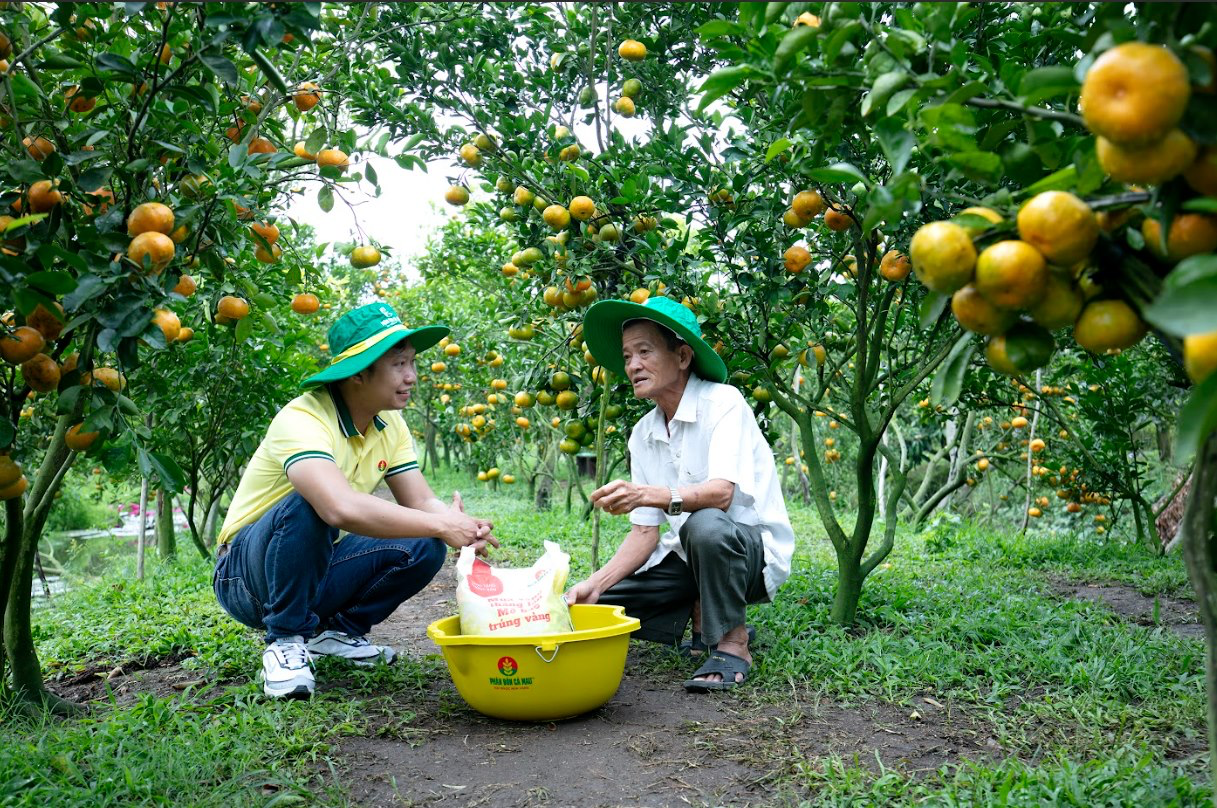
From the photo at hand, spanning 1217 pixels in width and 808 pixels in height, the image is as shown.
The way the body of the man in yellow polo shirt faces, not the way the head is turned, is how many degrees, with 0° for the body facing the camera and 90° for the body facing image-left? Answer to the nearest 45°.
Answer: approximately 315°

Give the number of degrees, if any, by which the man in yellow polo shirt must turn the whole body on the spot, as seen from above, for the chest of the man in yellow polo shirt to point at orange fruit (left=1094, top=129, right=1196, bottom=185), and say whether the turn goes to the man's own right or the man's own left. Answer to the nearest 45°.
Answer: approximately 45° to the man's own right

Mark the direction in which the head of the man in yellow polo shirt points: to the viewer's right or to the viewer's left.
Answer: to the viewer's right

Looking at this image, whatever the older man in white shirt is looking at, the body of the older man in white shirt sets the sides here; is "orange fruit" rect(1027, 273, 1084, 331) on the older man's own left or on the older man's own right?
on the older man's own left

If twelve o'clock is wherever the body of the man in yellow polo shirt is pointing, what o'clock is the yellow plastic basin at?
The yellow plastic basin is roughly at 12 o'clock from the man in yellow polo shirt.

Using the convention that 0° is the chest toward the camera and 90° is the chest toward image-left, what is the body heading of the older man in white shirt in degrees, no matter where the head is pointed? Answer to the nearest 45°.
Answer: approximately 45°

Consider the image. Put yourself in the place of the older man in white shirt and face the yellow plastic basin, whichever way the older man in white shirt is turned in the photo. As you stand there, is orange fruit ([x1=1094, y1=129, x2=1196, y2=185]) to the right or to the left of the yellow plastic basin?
left
